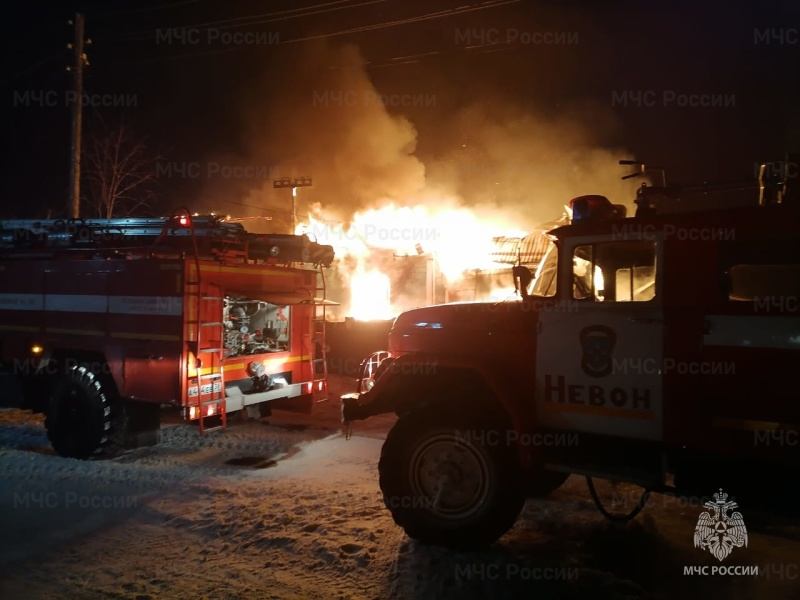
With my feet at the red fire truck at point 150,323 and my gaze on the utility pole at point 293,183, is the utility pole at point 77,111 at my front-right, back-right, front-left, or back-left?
front-left

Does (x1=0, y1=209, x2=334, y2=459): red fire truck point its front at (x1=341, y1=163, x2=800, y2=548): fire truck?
no

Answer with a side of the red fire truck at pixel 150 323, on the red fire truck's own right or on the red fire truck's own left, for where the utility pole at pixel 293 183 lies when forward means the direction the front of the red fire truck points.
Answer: on the red fire truck's own right

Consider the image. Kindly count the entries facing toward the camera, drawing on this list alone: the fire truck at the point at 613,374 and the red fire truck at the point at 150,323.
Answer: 0

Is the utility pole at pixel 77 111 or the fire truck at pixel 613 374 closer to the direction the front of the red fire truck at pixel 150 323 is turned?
the utility pole

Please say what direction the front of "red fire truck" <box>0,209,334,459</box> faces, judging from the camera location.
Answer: facing away from the viewer and to the left of the viewer

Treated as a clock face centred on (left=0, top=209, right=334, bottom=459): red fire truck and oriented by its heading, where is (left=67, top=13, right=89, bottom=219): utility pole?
The utility pole is roughly at 1 o'clock from the red fire truck.

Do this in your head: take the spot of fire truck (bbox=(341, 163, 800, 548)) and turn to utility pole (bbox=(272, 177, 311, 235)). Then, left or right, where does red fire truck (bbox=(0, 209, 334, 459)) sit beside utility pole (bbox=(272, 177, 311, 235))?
left

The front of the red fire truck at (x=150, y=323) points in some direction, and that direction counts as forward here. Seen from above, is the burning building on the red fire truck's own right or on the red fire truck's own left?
on the red fire truck's own right

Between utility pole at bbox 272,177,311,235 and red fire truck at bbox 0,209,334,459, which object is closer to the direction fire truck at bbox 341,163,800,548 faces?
the red fire truck

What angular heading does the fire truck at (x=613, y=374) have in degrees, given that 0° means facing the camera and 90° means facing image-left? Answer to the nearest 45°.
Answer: approximately 90°

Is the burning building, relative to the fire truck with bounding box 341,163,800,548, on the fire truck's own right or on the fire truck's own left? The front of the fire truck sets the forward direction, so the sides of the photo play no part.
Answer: on the fire truck's own right
